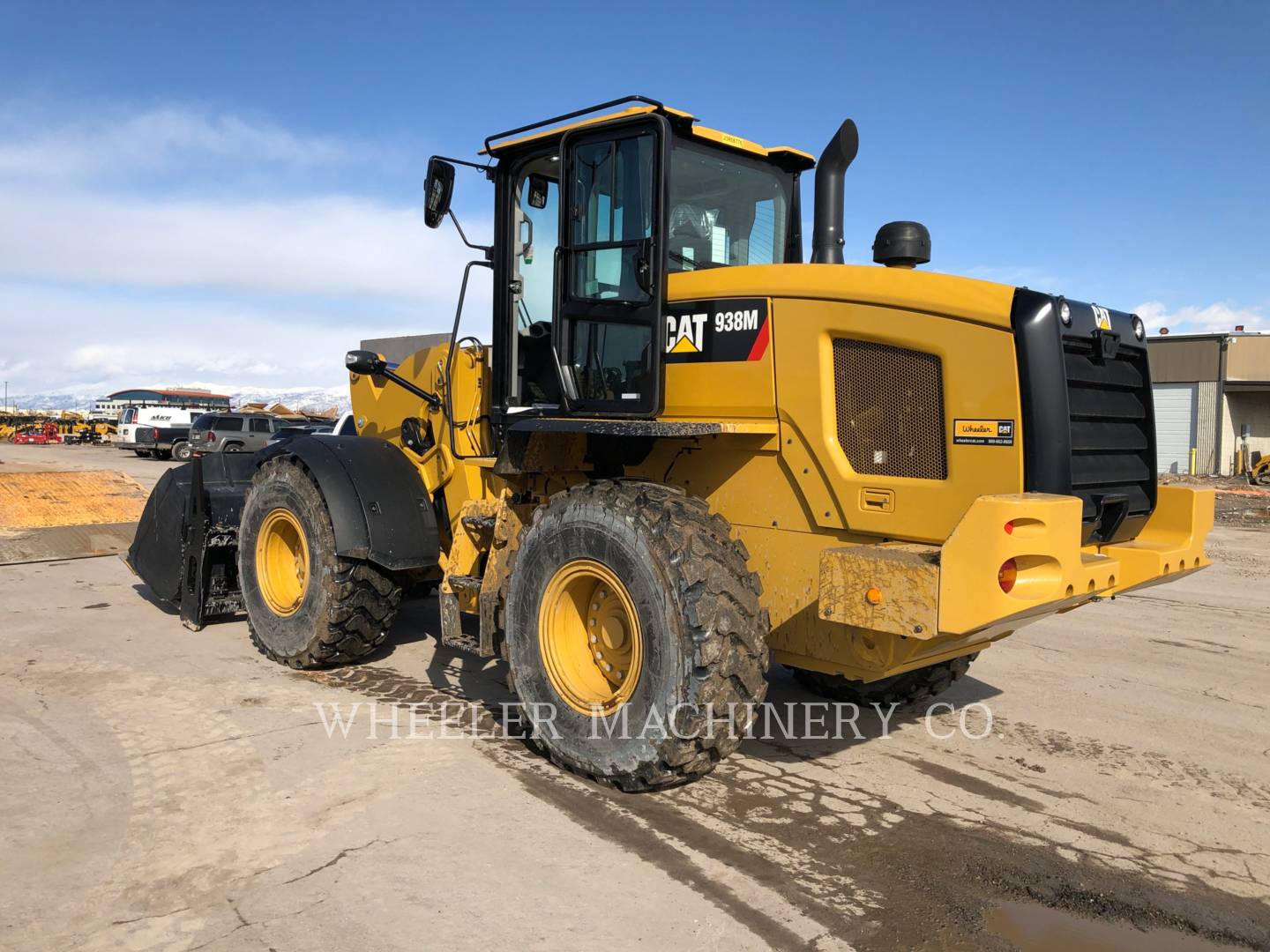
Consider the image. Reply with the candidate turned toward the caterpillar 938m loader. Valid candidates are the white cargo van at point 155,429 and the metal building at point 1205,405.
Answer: the metal building

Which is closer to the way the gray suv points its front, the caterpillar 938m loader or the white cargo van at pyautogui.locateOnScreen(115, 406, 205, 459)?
the white cargo van

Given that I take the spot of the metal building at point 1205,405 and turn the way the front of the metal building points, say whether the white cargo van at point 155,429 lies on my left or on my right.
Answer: on my right

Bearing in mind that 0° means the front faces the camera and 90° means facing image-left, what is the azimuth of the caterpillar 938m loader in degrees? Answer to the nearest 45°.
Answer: approximately 135°

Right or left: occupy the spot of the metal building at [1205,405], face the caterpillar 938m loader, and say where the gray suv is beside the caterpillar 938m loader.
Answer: right

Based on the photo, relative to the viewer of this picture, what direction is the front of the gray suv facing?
facing away from the viewer and to the right of the viewer

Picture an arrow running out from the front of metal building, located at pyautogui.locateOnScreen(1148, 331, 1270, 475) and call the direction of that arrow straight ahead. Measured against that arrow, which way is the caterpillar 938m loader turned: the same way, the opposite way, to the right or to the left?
to the right
